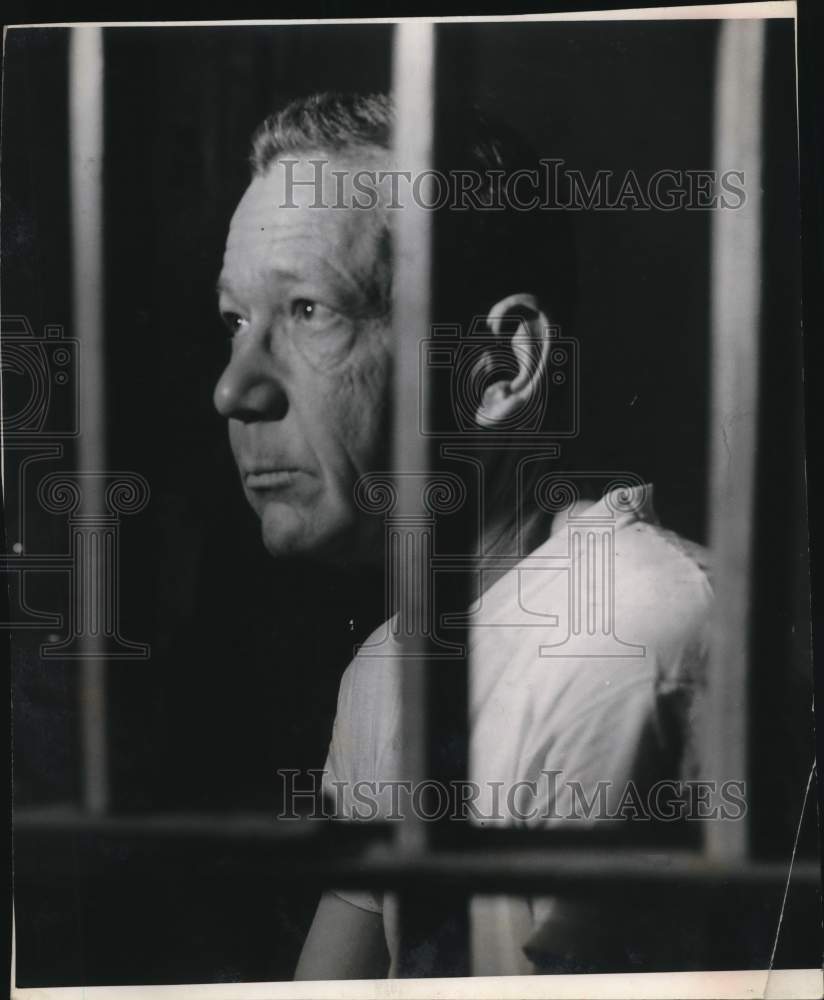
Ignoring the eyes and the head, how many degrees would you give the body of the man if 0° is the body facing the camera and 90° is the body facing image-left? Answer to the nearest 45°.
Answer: approximately 45°
